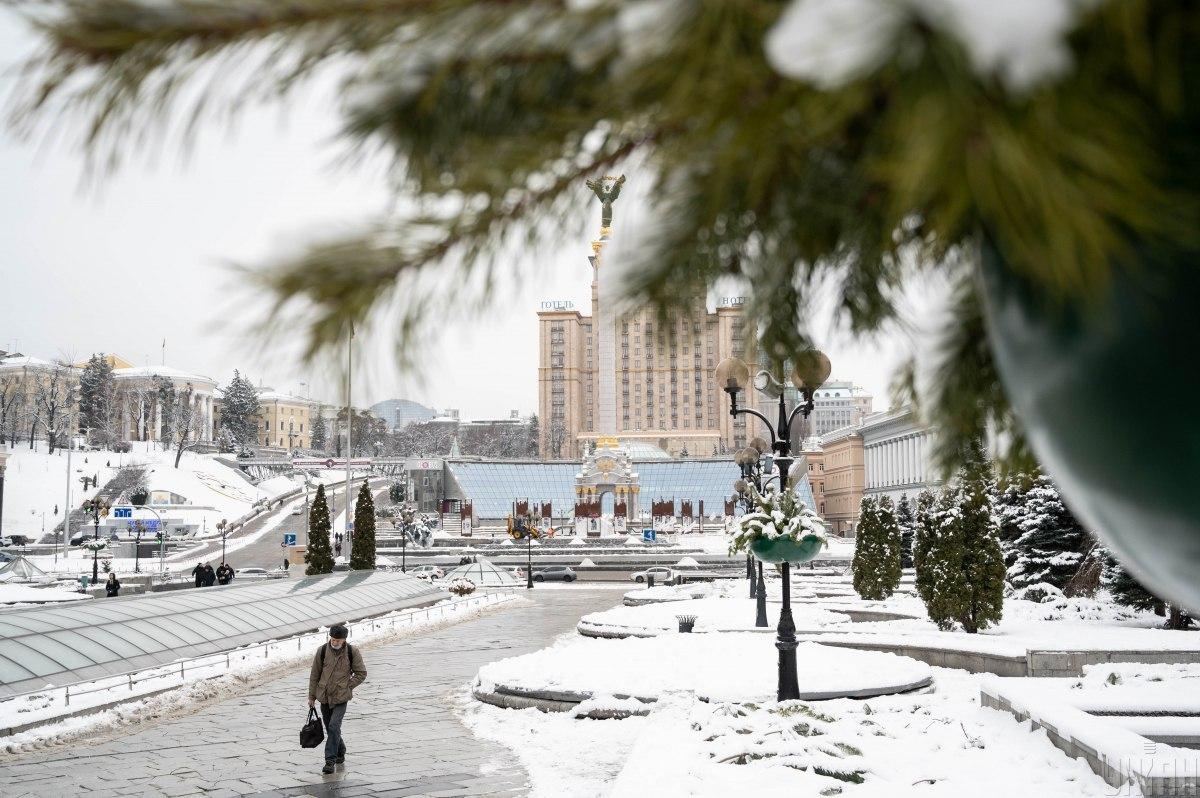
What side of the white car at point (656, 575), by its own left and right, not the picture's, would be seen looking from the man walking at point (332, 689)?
left

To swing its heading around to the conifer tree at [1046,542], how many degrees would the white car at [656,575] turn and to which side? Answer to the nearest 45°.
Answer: approximately 135° to its left

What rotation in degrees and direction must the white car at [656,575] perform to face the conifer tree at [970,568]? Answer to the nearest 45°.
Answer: approximately 90° to its left

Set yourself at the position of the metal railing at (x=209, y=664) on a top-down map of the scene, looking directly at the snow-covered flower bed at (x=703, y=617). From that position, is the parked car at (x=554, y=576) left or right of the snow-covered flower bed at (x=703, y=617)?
left

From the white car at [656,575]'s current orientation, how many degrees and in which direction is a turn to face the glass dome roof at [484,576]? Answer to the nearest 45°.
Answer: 0° — it already faces it

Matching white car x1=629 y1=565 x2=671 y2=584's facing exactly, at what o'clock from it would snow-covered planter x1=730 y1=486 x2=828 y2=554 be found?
The snow-covered planter is roughly at 9 o'clock from the white car.

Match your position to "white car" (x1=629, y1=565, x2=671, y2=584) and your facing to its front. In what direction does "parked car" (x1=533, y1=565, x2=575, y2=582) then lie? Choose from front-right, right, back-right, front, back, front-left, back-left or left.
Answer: front-right

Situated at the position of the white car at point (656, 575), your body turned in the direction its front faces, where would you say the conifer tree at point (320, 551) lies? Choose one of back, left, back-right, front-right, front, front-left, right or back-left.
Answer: front-left

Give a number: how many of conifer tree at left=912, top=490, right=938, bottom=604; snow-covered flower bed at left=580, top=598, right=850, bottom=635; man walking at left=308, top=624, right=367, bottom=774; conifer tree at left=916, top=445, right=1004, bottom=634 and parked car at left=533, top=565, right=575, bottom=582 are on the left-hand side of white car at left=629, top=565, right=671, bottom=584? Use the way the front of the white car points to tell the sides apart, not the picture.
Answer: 4

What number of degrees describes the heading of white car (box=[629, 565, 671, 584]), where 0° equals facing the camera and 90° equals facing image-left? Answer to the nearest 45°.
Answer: approximately 90°

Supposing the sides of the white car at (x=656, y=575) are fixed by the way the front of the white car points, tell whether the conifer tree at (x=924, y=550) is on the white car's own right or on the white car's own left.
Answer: on the white car's own left
